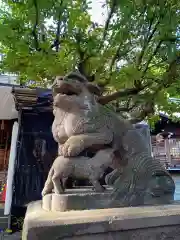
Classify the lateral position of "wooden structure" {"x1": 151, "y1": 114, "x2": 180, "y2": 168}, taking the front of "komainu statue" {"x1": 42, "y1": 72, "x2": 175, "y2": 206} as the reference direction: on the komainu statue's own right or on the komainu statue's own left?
on the komainu statue's own right

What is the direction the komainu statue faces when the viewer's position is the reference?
facing to the left of the viewer
